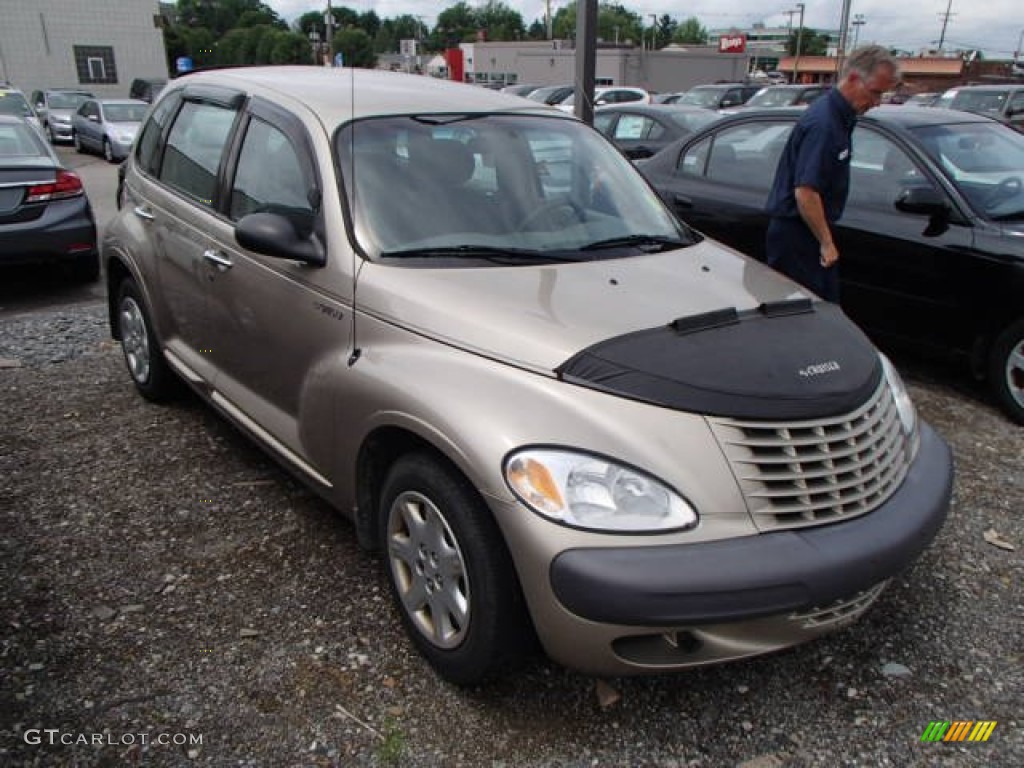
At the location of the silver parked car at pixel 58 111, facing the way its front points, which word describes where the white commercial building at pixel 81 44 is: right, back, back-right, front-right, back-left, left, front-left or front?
back-left

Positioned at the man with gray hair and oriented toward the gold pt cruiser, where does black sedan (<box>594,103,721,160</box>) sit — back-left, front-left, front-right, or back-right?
back-right

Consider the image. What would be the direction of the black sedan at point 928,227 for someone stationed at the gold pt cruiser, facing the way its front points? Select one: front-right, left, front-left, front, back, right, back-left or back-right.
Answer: left

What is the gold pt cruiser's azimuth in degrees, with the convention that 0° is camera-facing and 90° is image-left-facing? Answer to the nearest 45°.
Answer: approximately 315°

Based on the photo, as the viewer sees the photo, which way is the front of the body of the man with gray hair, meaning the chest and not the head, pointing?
to the viewer's right

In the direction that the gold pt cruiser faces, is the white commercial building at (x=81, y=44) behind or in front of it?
behind

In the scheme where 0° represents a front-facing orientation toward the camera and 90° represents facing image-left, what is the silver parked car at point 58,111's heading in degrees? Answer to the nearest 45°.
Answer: approximately 315°

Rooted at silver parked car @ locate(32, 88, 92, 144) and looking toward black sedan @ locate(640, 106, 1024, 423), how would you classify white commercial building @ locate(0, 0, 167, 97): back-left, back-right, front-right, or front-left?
back-left

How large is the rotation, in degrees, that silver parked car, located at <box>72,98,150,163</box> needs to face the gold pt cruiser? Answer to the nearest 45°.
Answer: approximately 45° to its right

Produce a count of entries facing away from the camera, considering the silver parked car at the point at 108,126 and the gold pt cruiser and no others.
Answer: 0

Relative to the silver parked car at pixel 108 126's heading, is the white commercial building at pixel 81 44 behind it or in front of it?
behind

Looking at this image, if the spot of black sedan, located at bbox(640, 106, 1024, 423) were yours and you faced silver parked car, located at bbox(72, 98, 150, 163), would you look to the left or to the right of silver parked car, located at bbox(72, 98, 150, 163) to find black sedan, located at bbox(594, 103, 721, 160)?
right

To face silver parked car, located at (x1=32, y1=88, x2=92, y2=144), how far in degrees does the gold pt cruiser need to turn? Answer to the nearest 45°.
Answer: approximately 180°

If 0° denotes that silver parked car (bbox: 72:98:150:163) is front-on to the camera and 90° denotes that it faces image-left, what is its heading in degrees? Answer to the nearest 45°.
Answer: approximately 315°

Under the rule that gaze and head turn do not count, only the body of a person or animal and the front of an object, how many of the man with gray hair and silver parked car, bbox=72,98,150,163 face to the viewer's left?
0

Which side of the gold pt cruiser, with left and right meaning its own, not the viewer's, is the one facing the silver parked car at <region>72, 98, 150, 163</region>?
back
